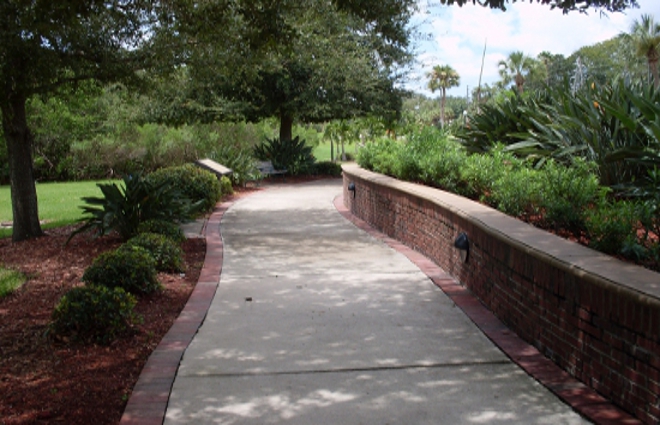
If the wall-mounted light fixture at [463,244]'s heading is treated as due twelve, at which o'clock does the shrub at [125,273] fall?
The shrub is roughly at 1 o'clock from the wall-mounted light fixture.

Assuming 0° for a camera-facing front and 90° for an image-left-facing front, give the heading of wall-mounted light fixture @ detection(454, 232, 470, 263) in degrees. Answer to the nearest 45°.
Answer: approximately 45°

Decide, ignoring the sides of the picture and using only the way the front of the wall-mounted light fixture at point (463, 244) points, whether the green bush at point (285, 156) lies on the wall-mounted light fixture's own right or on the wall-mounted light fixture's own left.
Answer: on the wall-mounted light fixture's own right

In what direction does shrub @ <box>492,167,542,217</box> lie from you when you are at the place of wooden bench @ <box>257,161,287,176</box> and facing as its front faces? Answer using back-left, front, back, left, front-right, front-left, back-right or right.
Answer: front-right

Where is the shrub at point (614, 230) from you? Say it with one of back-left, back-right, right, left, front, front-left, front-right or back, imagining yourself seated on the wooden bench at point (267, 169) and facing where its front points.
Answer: front-right

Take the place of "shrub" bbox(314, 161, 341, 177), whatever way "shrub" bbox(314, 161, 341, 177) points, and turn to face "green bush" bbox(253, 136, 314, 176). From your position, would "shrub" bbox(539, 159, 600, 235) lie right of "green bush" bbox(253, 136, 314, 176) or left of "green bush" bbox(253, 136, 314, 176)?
left

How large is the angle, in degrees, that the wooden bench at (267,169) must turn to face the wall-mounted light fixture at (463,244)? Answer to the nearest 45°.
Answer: approximately 45° to its right

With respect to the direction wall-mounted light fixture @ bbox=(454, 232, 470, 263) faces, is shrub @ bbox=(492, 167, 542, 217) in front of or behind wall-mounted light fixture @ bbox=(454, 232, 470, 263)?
behind

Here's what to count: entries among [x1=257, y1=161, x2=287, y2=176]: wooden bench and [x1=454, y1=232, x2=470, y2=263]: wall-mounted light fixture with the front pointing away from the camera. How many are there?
0

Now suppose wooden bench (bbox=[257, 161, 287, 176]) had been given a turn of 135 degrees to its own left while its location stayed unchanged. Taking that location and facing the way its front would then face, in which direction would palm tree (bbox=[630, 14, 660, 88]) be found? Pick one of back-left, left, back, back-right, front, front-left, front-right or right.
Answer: front-right
